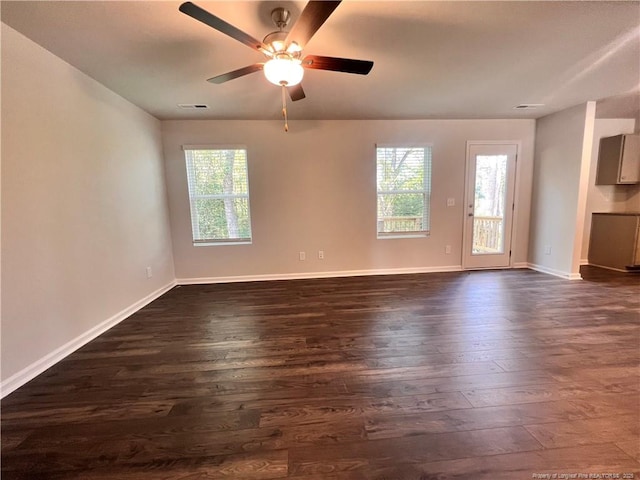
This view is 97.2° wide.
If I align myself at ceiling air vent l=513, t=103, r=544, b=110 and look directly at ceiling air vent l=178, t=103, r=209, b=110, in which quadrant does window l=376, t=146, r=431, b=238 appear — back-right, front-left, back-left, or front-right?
front-right

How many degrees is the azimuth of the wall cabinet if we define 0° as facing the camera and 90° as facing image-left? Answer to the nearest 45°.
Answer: approximately 315°

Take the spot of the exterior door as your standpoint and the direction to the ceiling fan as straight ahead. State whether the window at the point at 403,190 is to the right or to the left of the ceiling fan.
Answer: right

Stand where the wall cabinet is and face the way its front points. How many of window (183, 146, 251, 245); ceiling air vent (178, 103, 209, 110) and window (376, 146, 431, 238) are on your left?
0

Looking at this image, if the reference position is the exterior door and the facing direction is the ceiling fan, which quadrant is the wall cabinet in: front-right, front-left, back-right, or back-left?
back-left

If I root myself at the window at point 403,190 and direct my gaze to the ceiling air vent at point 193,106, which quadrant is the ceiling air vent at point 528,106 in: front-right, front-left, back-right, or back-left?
back-left

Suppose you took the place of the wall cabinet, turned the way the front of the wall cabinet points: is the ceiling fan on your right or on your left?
on your right

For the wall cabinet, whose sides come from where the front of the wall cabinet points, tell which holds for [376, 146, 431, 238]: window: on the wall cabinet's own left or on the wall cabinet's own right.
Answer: on the wall cabinet's own right

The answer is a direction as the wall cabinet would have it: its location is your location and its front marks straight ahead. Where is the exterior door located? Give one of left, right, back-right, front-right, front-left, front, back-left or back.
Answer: right

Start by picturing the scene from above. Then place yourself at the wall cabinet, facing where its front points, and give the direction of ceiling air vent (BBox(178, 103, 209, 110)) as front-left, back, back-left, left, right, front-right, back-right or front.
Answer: right

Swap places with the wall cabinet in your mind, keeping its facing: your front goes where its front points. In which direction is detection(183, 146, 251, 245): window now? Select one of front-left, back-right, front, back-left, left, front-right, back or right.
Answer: right

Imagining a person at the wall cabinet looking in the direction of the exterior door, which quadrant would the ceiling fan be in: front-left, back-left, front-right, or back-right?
front-left

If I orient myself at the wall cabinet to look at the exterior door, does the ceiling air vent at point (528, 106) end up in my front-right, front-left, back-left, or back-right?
front-left
